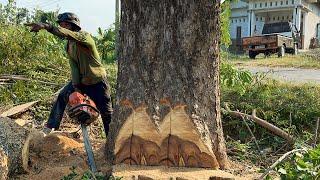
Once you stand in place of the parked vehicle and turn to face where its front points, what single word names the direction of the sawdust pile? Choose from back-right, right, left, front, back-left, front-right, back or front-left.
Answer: back-right

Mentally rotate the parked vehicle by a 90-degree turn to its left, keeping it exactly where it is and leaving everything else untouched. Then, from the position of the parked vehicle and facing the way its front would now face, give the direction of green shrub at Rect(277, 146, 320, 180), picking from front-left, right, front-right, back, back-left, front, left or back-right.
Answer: back-left

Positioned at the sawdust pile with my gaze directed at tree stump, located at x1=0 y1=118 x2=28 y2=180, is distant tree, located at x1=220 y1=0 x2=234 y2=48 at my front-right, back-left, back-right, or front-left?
back-right

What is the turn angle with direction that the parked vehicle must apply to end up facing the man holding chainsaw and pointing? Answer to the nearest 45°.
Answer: approximately 135° to its right

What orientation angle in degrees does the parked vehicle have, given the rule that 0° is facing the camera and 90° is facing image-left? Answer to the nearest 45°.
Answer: approximately 225°

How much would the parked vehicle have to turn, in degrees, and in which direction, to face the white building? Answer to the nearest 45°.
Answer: approximately 45° to its left

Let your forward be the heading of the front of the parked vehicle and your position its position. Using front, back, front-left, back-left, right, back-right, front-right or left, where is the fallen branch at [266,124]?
back-right
